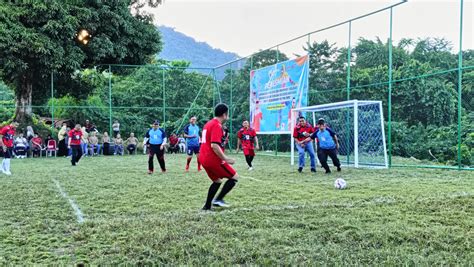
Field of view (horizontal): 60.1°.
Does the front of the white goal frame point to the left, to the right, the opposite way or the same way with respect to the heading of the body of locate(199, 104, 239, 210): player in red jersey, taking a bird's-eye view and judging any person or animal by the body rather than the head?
the opposite way

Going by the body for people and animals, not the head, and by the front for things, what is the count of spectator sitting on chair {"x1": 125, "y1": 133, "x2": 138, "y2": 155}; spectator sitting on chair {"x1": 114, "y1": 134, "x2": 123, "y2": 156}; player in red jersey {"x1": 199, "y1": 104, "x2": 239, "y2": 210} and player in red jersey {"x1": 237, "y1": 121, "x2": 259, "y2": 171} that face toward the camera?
3

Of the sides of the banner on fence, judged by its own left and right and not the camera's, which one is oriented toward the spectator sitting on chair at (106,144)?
right

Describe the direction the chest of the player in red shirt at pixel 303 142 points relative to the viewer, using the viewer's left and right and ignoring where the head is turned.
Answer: facing the viewer

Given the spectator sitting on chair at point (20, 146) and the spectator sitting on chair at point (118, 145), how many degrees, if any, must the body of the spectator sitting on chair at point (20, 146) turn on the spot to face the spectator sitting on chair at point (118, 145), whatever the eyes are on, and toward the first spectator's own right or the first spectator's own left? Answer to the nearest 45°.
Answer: approximately 90° to the first spectator's own left

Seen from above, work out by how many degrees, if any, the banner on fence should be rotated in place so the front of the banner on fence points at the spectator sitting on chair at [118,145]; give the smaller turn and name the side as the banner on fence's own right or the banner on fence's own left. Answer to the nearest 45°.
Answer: approximately 90° to the banner on fence's own right

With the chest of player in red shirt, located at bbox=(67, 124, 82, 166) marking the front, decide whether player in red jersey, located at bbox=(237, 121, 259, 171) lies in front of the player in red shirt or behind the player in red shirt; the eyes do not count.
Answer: in front

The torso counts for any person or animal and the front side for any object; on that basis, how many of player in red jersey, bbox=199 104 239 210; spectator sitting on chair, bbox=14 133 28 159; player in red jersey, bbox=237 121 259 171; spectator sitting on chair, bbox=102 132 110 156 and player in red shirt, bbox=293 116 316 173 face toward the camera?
4

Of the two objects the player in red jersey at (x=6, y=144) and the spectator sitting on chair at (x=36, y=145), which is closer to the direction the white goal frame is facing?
the player in red jersey

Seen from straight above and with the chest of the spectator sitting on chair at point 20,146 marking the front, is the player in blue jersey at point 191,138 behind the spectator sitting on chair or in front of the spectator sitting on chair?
in front

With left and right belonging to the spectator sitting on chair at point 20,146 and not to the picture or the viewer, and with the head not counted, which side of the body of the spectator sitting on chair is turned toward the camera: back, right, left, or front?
front

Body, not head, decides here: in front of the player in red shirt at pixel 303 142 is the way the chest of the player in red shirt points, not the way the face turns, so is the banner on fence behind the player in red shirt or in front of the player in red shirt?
behind

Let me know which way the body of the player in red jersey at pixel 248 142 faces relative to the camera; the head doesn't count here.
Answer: toward the camera
